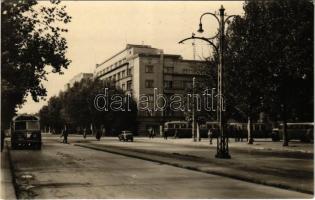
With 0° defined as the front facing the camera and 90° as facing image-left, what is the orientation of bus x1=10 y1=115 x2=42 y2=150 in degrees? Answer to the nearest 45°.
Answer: approximately 0°
